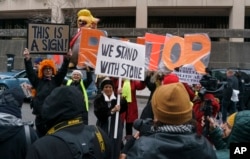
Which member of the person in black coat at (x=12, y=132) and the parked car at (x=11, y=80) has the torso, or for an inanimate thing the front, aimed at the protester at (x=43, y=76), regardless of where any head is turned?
the person in black coat

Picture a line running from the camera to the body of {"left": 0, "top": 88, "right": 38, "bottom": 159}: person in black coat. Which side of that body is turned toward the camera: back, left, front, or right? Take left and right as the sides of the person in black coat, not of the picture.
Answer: back

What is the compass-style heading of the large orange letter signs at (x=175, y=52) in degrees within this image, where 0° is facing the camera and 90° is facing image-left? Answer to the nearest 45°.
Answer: approximately 0°

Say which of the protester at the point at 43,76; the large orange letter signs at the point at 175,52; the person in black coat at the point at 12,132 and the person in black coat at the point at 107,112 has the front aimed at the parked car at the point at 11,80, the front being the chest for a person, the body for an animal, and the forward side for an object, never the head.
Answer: the person in black coat at the point at 12,132

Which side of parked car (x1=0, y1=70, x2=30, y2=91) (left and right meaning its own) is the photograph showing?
left

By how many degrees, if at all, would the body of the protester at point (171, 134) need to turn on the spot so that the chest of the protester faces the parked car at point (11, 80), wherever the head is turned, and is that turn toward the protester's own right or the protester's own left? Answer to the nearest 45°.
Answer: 0° — they already face it

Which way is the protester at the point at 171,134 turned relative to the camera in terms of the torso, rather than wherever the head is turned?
away from the camera

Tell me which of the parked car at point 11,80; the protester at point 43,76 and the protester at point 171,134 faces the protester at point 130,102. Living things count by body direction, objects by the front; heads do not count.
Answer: the protester at point 171,134
